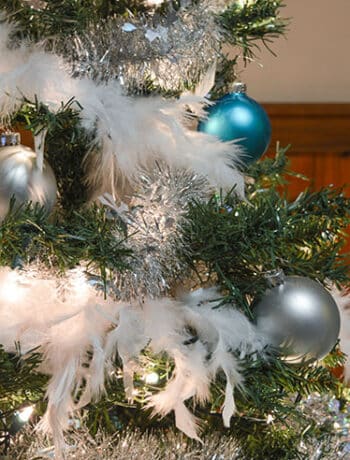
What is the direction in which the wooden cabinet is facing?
toward the camera

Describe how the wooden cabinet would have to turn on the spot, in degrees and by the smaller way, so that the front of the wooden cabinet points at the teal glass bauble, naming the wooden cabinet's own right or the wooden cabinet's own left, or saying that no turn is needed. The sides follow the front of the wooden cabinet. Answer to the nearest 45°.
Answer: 0° — it already faces it

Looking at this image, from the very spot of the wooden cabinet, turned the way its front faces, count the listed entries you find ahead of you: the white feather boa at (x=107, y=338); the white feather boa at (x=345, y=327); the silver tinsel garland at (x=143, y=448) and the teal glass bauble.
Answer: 4

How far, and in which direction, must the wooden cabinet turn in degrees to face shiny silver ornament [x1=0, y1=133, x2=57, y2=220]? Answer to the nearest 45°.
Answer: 0° — it already faces it

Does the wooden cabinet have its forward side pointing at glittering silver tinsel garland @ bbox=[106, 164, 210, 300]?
yes

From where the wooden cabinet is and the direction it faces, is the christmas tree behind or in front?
in front

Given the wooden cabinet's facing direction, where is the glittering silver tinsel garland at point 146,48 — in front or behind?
in front

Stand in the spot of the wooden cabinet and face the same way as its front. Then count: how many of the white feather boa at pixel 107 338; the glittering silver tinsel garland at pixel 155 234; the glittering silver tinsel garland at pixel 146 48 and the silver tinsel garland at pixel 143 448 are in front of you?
4

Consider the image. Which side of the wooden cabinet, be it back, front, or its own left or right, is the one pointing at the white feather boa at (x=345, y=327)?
front

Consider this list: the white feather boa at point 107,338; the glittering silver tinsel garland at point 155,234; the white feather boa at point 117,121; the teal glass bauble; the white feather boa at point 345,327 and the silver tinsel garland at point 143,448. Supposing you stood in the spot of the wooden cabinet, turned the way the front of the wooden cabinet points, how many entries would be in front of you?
6

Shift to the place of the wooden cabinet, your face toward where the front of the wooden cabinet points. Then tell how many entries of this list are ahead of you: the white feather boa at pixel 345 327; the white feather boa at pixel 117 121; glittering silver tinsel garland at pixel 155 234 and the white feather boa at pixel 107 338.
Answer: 4

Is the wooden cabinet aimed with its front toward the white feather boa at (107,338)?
yes

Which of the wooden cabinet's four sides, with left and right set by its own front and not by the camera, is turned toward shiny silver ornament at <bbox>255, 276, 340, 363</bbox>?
front
